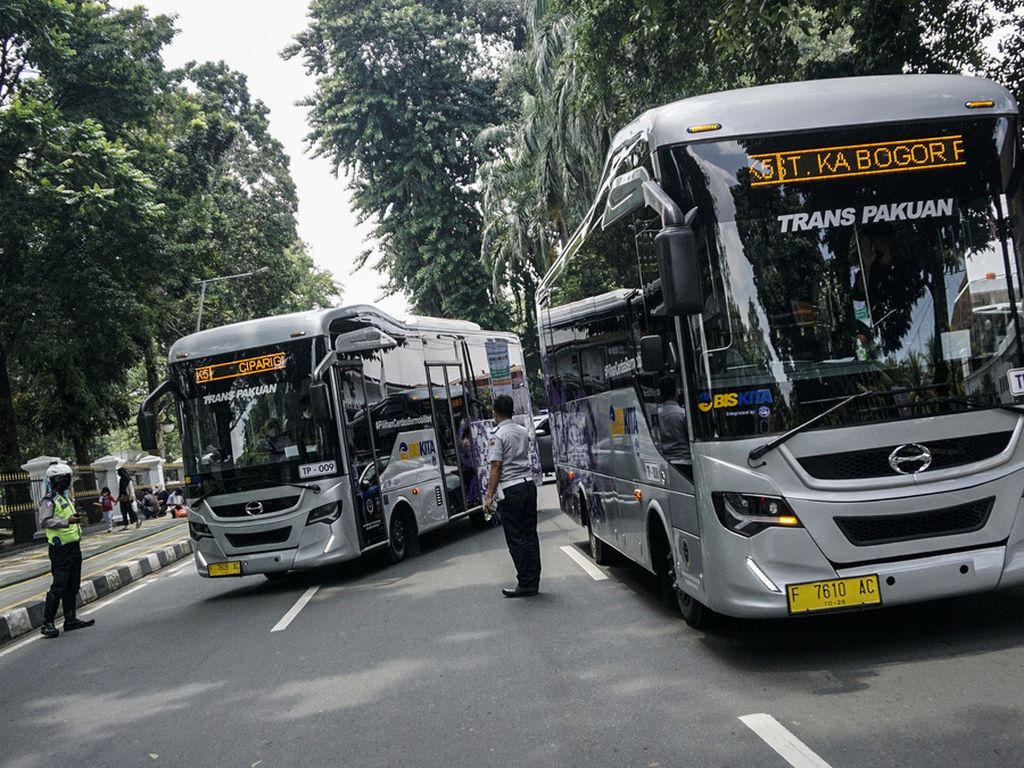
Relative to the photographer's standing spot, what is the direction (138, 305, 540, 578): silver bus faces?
facing the viewer and to the left of the viewer

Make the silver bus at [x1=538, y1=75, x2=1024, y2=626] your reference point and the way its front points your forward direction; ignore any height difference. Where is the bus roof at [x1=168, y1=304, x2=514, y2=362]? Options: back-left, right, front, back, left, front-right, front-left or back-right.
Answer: back

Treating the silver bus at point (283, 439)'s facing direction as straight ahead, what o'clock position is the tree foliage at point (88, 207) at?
The tree foliage is roughly at 4 o'clock from the silver bus.

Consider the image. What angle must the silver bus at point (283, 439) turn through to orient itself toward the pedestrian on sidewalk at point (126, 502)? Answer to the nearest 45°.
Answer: approximately 135° to its right

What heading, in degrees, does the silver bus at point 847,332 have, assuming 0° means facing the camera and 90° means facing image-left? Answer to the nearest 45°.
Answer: approximately 315°

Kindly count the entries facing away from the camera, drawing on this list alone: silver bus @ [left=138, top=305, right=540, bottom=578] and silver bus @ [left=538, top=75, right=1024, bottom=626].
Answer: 0

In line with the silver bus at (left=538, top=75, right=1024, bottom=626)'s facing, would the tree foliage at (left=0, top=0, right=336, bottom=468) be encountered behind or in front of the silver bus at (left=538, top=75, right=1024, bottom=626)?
behind

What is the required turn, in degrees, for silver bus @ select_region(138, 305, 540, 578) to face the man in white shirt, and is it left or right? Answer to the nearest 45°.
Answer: approximately 90° to its left

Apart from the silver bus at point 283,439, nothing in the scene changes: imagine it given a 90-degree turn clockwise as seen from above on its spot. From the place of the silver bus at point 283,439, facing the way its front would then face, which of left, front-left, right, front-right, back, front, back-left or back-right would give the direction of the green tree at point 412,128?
front-right
